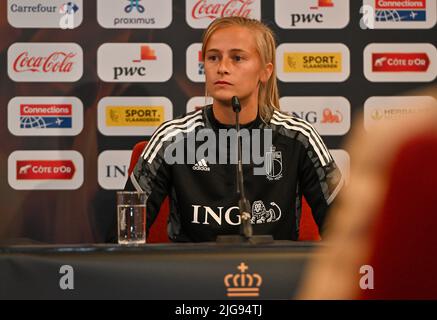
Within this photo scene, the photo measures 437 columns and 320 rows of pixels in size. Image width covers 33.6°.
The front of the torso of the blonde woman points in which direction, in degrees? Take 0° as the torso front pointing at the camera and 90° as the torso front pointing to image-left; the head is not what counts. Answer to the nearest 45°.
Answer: approximately 0°

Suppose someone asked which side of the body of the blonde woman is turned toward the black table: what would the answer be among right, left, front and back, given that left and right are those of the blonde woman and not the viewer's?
front

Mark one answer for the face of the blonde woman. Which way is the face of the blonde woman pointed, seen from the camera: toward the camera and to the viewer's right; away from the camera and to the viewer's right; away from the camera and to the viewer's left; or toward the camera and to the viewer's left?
toward the camera and to the viewer's left
